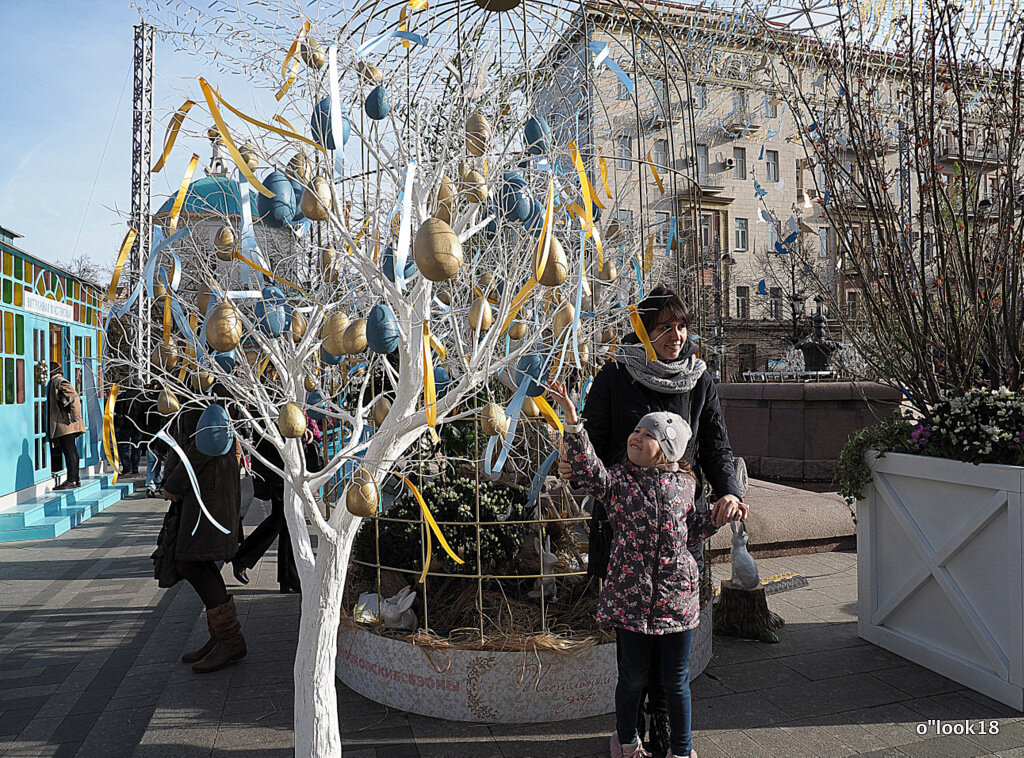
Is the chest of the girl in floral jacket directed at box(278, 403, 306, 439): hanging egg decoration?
no
